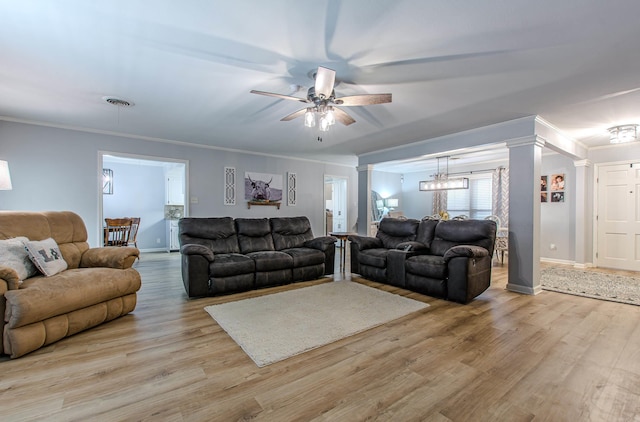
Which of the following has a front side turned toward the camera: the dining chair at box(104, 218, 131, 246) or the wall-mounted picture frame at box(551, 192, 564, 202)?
the wall-mounted picture frame

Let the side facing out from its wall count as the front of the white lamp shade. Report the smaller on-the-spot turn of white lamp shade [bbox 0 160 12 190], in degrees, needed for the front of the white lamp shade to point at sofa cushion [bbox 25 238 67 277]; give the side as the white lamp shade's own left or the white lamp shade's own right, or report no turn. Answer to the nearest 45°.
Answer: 0° — it already faces it

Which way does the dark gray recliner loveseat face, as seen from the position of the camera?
facing the viewer and to the left of the viewer

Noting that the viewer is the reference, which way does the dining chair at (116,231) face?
facing away from the viewer

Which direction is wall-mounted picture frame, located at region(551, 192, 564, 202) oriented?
toward the camera

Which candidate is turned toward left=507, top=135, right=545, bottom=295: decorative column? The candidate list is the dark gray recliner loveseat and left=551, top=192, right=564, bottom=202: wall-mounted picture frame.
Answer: the wall-mounted picture frame

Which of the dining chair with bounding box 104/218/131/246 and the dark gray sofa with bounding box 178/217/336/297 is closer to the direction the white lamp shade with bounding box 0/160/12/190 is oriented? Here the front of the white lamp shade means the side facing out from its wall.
the dark gray sofa

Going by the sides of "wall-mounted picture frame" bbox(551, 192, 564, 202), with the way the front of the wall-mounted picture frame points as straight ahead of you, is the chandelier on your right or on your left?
on your right

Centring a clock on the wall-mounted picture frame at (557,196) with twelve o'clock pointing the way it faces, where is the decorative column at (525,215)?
The decorative column is roughly at 12 o'clock from the wall-mounted picture frame.

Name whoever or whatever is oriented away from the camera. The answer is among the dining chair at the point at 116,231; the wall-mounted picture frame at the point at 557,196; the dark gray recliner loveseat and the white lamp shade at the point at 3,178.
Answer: the dining chair

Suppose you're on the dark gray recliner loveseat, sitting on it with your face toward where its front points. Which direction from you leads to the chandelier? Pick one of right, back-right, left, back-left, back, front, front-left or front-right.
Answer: back-right

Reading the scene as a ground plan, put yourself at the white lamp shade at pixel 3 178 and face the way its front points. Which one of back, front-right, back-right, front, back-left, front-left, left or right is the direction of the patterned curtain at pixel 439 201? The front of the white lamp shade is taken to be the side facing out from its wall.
left

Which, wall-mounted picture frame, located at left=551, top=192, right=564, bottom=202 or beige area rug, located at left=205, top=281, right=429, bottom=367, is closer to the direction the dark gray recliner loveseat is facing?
the beige area rug

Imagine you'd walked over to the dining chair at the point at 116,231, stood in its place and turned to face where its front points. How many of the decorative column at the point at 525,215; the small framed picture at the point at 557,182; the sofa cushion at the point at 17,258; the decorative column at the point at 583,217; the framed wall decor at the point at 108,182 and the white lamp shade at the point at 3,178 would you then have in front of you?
1

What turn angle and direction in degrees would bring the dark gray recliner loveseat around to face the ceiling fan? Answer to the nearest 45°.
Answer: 0° — it already faces it

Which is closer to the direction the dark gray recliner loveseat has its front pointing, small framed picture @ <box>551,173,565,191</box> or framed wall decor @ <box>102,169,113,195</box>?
the framed wall decor

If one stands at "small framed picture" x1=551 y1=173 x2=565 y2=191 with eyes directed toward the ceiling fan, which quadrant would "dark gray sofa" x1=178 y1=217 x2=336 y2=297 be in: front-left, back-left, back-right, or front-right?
front-right
